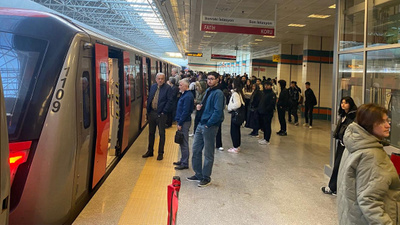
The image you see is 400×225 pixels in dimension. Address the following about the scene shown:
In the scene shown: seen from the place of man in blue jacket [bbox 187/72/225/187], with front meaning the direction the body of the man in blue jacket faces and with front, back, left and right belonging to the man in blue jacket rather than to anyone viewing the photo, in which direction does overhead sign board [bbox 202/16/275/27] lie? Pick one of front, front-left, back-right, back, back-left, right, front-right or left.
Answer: back-right

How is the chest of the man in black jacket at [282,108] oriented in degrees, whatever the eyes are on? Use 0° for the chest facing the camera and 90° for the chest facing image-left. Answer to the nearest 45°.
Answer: approximately 90°

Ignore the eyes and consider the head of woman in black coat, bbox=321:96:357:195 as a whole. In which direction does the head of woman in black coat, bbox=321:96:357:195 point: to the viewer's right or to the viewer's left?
to the viewer's left

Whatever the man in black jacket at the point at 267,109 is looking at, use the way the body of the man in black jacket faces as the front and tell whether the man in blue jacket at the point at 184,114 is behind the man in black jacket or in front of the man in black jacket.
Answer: in front

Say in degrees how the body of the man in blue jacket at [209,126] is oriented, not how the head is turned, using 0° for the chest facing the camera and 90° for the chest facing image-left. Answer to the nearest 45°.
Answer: approximately 45°

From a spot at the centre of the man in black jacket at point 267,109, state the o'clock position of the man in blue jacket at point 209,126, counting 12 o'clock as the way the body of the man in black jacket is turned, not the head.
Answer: The man in blue jacket is roughly at 11 o'clock from the man in black jacket.
